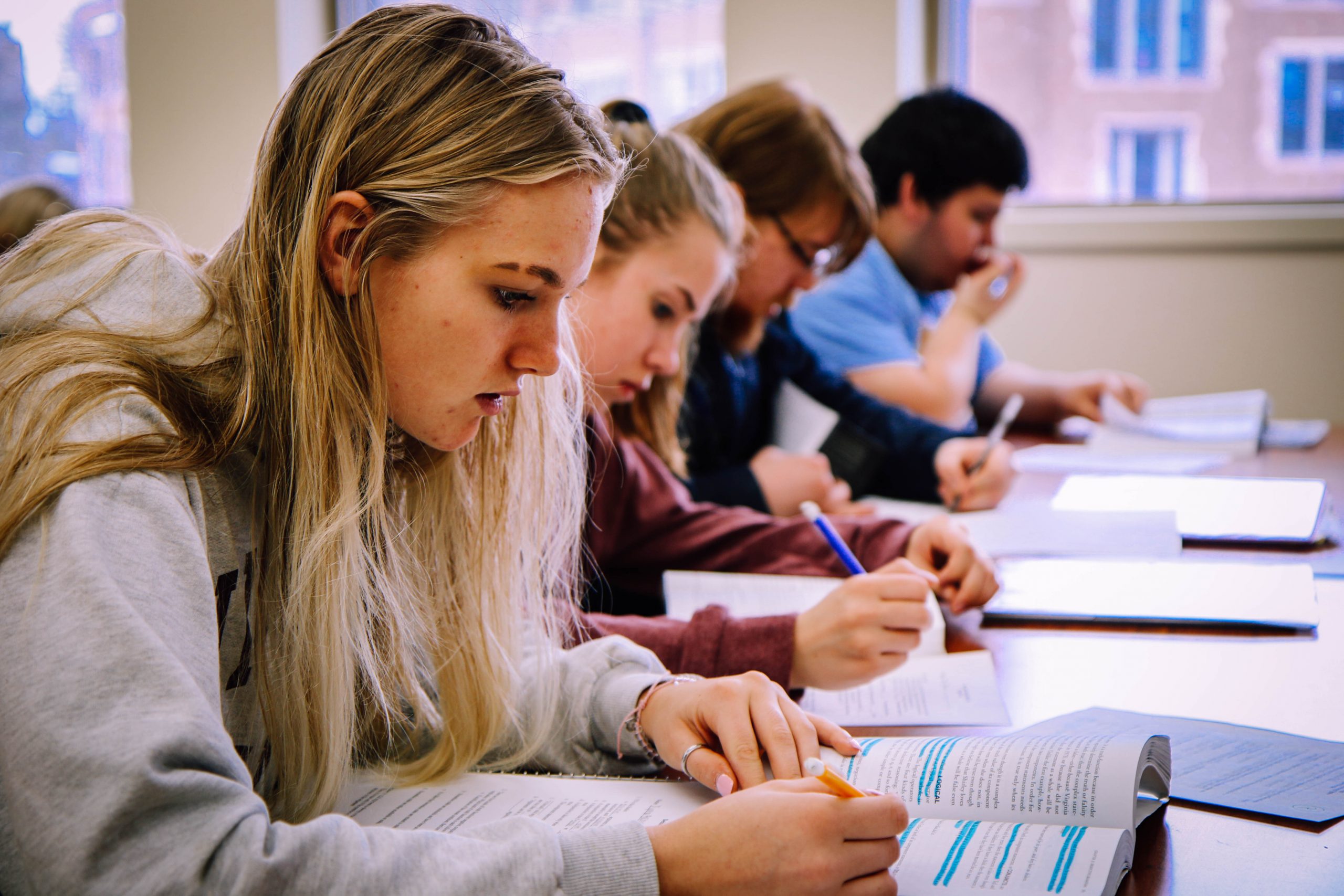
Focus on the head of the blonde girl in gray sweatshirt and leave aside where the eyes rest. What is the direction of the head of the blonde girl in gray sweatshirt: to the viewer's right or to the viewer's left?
to the viewer's right

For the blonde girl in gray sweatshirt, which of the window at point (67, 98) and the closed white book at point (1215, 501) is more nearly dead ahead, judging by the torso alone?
the closed white book

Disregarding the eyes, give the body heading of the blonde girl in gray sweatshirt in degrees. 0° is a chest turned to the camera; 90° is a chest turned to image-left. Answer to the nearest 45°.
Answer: approximately 270°
